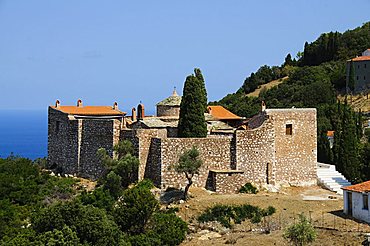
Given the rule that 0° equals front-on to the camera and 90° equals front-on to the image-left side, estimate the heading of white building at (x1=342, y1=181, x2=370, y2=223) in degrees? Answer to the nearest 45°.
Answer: approximately 45°

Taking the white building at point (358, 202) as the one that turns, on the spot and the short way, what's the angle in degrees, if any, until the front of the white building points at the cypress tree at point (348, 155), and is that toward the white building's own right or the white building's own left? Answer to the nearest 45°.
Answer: approximately 135° to the white building's own right

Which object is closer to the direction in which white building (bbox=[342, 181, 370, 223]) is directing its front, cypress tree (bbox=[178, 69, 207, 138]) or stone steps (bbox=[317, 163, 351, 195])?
the cypress tree

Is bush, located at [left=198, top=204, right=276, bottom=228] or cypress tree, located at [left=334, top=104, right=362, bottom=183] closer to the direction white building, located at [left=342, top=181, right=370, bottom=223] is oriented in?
the bush

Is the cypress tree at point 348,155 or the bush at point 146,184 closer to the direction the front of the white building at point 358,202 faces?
the bush
